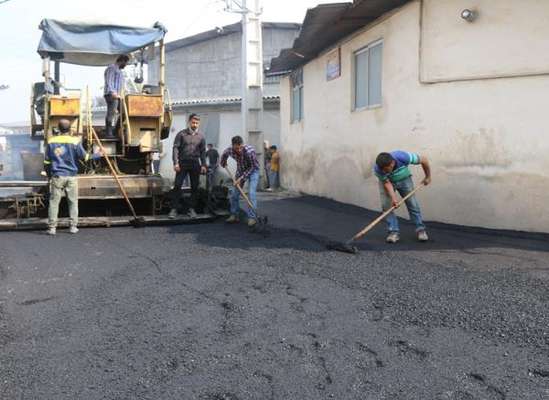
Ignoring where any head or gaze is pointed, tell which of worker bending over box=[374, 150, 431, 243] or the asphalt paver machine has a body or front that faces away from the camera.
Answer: the asphalt paver machine

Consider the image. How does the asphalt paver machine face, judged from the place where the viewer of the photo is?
facing away from the viewer

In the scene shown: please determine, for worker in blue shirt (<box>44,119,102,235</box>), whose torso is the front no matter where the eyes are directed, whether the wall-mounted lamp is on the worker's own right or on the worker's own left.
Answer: on the worker's own right

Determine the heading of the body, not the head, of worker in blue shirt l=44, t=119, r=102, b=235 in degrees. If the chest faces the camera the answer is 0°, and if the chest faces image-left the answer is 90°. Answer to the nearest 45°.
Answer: approximately 180°

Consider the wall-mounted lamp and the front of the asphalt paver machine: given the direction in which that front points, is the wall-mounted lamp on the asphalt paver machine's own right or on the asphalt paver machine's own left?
on the asphalt paver machine's own right
